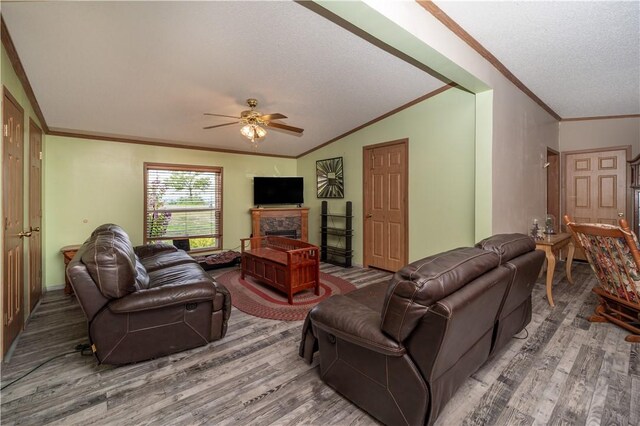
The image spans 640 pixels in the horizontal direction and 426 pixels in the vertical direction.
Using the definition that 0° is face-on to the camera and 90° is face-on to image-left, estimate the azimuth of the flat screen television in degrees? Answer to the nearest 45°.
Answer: approximately 0°

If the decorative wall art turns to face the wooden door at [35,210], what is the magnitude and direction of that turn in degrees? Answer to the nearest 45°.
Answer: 0° — it already faces it

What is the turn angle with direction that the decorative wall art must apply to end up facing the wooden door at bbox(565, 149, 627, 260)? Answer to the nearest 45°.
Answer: approximately 135° to its left

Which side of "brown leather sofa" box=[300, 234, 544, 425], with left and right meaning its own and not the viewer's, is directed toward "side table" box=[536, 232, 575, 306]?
right

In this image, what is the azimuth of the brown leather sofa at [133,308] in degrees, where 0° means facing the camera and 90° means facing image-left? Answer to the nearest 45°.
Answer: approximately 270°

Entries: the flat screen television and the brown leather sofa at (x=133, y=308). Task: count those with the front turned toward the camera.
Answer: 1

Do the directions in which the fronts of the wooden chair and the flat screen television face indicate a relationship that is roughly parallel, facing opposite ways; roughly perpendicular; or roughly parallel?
roughly perpendicular

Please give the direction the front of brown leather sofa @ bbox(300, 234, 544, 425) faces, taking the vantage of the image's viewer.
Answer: facing away from the viewer and to the left of the viewer

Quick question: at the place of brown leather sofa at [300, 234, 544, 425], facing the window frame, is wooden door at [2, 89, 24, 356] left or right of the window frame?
left

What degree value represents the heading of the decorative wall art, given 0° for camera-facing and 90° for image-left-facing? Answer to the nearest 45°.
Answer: approximately 45°
